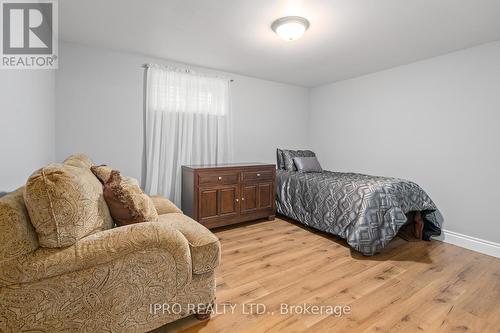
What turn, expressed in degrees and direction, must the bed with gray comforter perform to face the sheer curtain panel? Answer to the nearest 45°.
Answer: approximately 135° to its right

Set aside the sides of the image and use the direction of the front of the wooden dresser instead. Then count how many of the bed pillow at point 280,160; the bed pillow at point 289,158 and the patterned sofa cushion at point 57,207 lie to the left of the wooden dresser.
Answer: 2

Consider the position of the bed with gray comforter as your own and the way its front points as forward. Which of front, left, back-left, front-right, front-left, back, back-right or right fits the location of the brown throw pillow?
right

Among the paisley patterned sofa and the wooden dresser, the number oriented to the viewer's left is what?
0

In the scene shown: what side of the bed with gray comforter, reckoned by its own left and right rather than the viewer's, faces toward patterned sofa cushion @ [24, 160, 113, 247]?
right

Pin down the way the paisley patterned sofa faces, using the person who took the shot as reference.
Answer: facing away from the viewer and to the right of the viewer

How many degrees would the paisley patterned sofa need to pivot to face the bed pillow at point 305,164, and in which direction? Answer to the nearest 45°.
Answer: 0° — it already faces it

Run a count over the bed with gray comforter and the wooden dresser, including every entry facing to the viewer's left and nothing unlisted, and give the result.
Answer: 0

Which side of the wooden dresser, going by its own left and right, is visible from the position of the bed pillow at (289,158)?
left

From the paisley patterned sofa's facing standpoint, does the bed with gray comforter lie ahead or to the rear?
ahead

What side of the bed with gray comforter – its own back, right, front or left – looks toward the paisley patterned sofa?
right

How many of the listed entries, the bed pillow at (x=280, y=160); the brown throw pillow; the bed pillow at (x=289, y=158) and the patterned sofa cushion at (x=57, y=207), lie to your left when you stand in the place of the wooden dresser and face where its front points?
2
